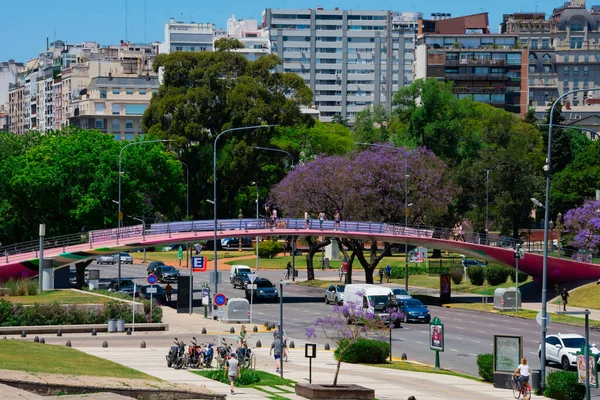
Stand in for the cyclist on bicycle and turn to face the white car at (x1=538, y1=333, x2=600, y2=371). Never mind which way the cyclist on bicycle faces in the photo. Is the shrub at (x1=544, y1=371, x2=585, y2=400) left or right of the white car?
right

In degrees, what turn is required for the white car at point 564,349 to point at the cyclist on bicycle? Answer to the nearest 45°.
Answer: approximately 45° to its right

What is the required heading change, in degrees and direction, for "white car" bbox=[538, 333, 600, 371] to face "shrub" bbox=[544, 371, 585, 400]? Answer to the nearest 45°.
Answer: approximately 45° to its right

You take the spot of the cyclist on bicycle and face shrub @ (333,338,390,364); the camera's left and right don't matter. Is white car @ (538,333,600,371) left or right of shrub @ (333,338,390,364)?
right

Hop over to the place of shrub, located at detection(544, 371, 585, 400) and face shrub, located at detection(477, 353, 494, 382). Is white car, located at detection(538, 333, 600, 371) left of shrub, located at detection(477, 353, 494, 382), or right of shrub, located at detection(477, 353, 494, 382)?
right
